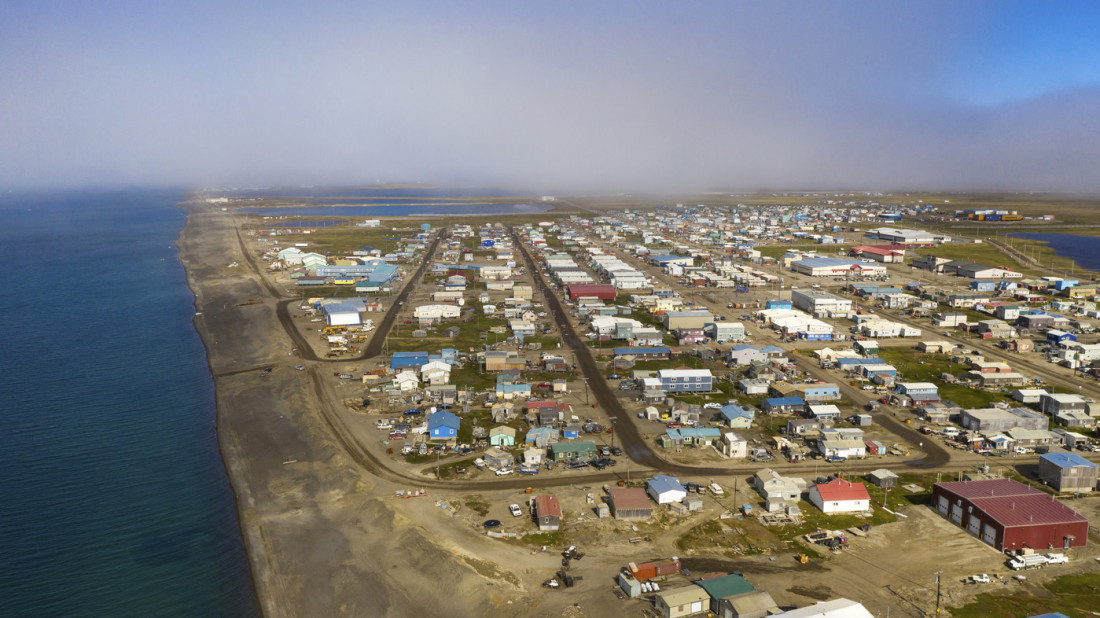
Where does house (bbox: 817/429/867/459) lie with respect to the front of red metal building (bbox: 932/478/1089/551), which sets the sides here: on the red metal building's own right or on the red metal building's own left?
on the red metal building's own right

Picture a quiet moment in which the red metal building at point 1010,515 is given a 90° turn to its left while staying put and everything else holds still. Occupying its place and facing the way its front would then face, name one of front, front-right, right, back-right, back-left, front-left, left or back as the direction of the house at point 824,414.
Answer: back

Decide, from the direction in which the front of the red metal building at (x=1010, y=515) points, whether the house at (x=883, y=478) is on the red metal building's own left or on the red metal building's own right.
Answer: on the red metal building's own right

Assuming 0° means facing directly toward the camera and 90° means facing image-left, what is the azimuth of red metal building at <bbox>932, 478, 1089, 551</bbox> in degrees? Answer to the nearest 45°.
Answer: approximately 45°

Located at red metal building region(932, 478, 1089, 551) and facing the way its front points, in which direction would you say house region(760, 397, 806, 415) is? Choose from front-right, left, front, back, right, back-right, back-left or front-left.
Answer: right

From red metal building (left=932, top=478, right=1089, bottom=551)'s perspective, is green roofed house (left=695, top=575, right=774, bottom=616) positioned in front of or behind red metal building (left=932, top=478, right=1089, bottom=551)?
in front

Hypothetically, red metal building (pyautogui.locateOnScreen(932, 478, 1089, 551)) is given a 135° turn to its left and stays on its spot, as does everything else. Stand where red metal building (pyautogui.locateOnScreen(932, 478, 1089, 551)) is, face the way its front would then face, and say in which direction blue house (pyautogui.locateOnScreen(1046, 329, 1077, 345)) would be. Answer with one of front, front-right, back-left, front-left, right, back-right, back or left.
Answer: left
